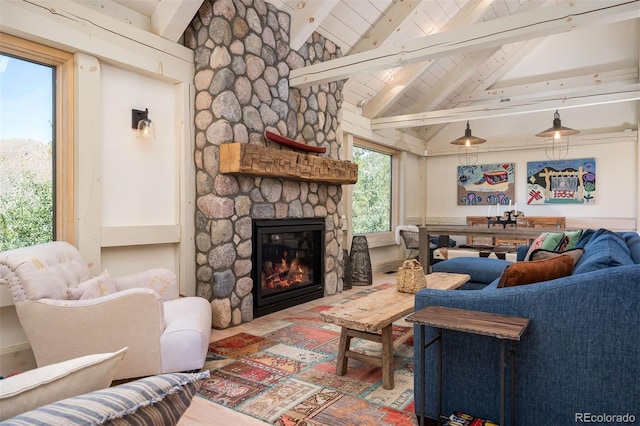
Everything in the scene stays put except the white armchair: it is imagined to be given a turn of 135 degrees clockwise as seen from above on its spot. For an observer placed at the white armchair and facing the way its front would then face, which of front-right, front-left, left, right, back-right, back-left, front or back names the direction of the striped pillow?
left

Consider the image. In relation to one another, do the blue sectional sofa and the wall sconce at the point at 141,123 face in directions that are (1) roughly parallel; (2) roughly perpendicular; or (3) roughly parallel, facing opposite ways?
roughly parallel, facing opposite ways

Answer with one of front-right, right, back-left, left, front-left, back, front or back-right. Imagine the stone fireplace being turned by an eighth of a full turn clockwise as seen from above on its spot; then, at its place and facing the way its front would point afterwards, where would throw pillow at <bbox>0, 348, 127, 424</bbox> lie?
front

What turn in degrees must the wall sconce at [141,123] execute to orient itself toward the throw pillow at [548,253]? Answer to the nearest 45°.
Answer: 0° — it already faces it

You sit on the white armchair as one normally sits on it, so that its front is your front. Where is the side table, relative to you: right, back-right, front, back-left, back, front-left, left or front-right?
front

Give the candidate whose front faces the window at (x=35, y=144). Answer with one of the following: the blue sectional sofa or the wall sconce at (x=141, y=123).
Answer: the blue sectional sofa

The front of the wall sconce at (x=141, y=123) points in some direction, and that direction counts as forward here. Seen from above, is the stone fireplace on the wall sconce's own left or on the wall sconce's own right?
on the wall sconce's own left

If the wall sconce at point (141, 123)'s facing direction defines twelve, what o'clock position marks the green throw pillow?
The green throw pillow is roughly at 11 o'clock from the wall sconce.

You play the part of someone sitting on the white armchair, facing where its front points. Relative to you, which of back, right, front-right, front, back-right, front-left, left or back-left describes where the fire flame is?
left

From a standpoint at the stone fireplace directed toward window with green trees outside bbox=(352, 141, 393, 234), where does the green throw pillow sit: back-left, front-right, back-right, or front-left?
front-right

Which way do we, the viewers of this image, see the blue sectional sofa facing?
facing to the left of the viewer

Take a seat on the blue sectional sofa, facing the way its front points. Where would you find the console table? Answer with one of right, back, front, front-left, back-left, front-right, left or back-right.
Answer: right

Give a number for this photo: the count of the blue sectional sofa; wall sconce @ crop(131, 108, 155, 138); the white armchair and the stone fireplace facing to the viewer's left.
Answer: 1

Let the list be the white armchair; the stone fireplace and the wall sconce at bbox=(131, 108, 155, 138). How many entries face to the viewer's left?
0
